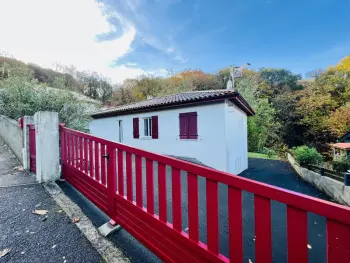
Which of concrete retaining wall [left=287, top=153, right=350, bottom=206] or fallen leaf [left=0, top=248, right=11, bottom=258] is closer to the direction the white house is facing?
the fallen leaf

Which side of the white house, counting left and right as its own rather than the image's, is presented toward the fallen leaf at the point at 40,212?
front

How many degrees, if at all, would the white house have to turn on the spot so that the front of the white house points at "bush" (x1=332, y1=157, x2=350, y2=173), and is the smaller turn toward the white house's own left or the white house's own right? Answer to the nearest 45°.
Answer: approximately 135° to the white house's own left

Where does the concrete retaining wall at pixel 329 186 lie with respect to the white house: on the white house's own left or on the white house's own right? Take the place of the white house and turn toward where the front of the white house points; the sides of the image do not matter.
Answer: on the white house's own left

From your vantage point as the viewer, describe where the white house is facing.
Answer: facing the viewer and to the left of the viewer

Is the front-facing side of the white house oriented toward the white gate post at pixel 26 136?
yes

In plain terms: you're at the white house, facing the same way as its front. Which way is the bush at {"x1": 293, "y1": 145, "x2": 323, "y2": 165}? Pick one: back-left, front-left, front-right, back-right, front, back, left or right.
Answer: back-left

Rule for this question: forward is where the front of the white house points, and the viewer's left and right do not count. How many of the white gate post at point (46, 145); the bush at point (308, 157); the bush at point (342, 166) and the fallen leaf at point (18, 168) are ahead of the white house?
2

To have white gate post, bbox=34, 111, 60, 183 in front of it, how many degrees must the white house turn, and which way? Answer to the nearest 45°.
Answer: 0° — it already faces it

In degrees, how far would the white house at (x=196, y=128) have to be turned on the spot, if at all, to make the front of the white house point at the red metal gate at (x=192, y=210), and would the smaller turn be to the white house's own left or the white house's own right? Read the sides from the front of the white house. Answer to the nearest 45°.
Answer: approximately 45° to the white house's own left

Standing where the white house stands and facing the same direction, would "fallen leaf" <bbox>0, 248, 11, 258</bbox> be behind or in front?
in front

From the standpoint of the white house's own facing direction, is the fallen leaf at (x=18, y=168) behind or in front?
in front
